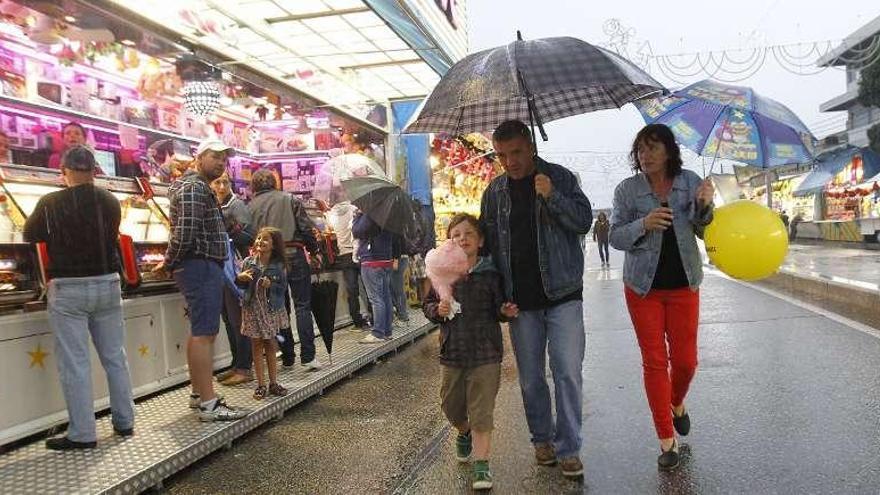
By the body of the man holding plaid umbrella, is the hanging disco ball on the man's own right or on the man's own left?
on the man's own right

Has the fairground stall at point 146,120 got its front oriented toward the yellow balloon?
yes

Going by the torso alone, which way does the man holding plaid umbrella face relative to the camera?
toward the camera

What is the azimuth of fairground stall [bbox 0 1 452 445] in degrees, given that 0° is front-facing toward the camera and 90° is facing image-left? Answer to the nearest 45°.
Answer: approximately 315°
